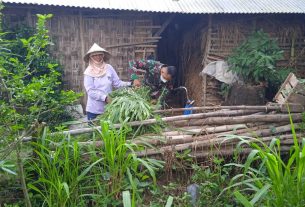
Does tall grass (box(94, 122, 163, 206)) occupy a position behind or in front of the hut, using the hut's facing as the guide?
in front

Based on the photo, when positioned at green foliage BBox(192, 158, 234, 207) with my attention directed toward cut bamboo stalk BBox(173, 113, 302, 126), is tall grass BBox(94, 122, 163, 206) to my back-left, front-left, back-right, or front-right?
back-left

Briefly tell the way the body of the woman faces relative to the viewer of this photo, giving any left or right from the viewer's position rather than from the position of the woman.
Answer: facing the viewer and to the right of the viewer

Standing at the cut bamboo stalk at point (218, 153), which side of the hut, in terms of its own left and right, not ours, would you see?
front

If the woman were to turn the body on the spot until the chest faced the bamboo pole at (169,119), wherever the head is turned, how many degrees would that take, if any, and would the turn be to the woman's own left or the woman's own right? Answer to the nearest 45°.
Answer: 0° — they already face it

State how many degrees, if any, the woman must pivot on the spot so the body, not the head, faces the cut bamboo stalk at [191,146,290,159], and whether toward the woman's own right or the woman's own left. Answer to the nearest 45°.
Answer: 0° — they already face it

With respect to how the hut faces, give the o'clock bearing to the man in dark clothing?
The man in dark clothing is roughly at 12 o'clock from the hut.

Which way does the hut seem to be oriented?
toward the camera

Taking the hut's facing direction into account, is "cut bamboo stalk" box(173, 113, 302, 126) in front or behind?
in front

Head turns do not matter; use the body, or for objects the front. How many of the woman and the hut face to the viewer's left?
0

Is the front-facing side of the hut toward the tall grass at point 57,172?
yes

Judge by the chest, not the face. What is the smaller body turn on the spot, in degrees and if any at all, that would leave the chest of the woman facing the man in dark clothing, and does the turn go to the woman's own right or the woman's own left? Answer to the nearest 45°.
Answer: approximately 45° to the woman's own left

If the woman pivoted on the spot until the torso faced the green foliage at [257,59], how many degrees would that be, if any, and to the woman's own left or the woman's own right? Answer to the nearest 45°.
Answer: approximately 90° to the woman's own left
